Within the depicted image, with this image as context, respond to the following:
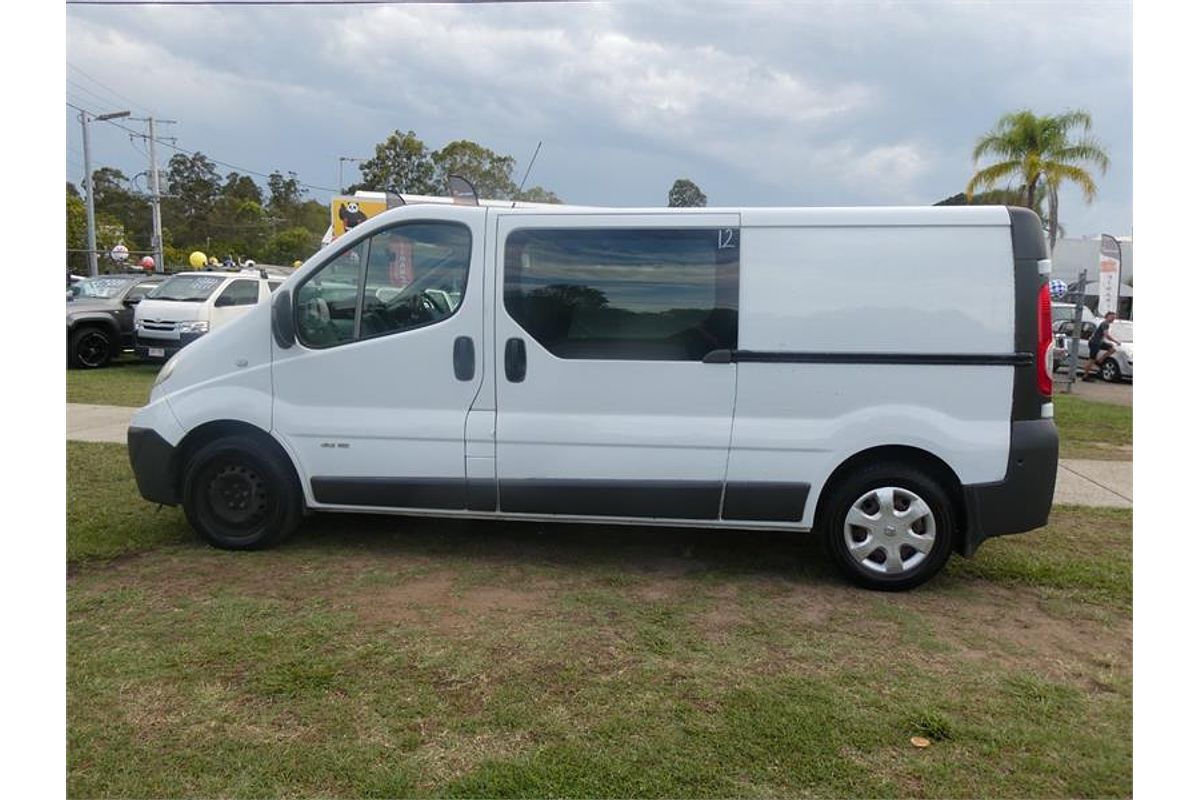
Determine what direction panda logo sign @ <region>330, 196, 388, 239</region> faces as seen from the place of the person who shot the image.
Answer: facing the viewer

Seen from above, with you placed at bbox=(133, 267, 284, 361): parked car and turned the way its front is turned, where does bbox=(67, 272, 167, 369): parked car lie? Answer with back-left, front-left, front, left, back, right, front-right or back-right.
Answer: right

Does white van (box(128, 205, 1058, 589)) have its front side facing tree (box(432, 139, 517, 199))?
no

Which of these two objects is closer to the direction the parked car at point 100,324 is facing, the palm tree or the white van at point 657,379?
the white van

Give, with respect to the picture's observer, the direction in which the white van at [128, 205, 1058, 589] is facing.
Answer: facing to the left of the viewer

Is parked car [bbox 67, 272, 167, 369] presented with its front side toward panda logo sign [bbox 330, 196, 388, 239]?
no

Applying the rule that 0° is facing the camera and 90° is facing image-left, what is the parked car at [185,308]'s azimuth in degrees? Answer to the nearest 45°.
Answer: approximately 45°

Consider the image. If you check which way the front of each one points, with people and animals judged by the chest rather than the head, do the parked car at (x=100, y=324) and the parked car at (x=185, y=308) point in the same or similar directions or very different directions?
same or similar directions

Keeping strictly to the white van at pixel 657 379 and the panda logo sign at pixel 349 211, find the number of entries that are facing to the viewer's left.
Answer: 1

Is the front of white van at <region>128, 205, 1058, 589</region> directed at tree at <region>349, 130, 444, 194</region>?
no

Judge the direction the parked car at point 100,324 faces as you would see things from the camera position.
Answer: facing the viewer and to the left of the viewer

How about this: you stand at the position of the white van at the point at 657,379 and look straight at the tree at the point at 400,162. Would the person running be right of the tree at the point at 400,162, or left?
right

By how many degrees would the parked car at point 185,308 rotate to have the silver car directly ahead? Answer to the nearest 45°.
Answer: approximately 135° to its left

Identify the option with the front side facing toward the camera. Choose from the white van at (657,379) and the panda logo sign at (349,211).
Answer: the panda logo sign
